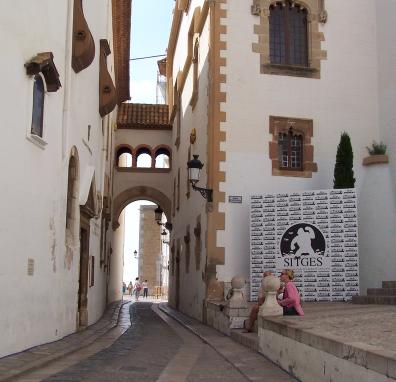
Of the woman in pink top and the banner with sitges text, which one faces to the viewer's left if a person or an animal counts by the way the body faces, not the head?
the woman in pink top

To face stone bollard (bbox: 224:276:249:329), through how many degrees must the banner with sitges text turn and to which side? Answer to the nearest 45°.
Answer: approximately 45° to its right

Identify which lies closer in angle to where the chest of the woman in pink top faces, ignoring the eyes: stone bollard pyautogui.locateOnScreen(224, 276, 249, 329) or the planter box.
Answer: the stone bollard

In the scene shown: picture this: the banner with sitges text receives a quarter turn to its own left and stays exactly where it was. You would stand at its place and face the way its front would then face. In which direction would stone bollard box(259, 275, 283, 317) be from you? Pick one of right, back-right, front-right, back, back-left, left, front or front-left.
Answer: right

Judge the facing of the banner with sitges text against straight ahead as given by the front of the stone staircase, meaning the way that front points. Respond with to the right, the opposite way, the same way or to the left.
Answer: to the left

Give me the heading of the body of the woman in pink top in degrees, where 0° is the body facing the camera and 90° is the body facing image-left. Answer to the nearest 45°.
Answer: approximately 90°

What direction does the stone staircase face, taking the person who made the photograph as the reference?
facing to the left of the viewer

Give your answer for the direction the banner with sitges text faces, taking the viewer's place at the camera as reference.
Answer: facing the viewer
